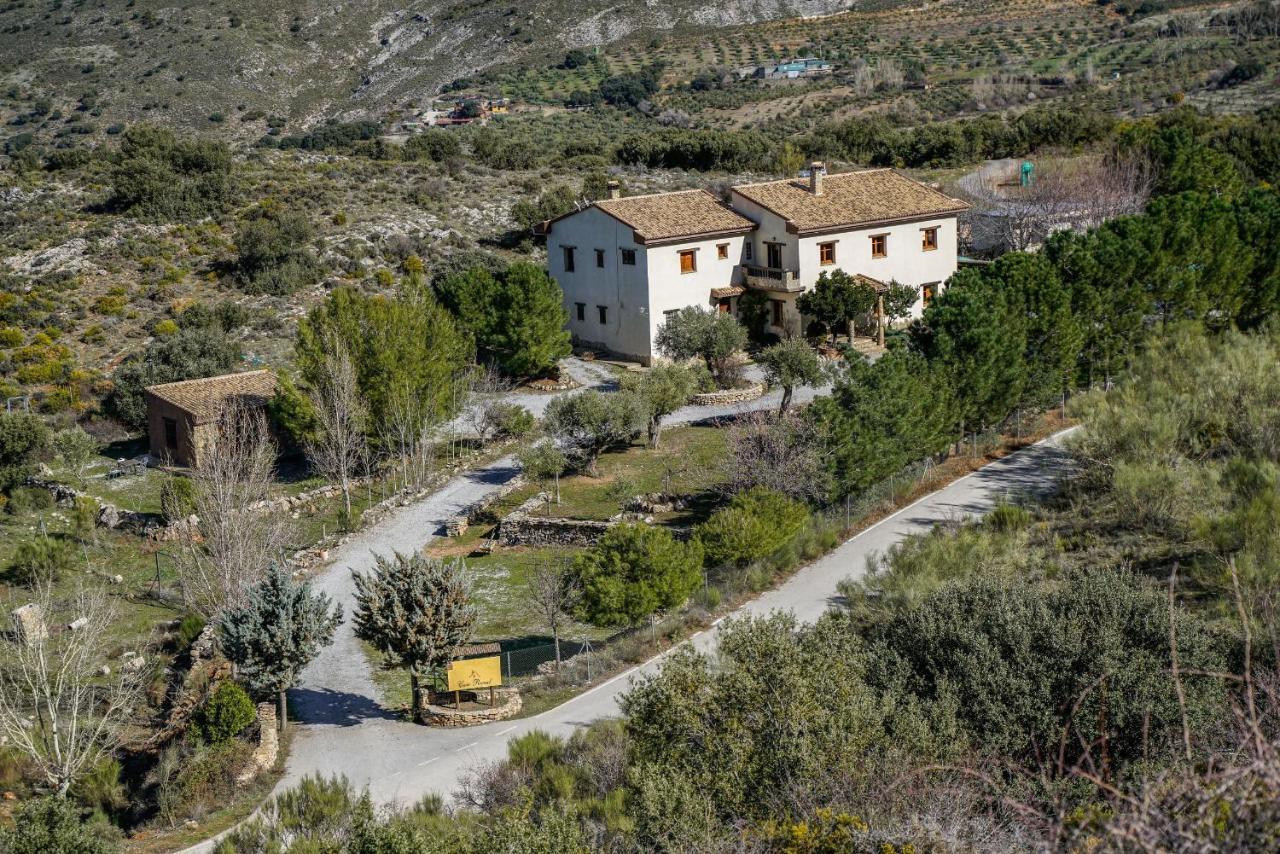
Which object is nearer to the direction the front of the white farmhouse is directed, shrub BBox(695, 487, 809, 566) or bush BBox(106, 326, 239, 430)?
the shrub

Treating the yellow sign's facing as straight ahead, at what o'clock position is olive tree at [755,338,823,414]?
The olive tree is roughly at 7 o'clock from the yellow sign.

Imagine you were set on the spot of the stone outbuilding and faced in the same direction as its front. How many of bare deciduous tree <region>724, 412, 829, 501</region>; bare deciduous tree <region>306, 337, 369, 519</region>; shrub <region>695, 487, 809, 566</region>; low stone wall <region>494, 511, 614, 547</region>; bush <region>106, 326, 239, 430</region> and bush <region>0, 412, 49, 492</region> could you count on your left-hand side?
4

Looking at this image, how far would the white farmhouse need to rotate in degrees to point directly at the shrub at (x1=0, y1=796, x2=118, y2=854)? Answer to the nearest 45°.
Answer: approximately 45° to its right

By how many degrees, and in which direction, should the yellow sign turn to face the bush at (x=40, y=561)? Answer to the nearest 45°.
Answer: approximately 135° to its right

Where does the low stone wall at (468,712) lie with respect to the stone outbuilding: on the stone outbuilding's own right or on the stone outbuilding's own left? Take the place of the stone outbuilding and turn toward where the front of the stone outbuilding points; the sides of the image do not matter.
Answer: on the stone outbuilding's own left

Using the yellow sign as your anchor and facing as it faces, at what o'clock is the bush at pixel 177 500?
The bush is roughly at 5 o'clock from the yellow sign.

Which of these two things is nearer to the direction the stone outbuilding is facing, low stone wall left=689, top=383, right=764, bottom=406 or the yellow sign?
the yellow sign

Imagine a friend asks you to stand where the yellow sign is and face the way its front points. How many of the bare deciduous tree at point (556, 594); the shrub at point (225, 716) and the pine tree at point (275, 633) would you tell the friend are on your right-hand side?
2

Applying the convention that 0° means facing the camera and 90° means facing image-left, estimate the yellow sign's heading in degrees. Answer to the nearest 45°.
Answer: approximately 0°

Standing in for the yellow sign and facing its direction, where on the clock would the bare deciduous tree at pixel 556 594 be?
The bare deciduous tree is roughly at 7 o'clock from the yellow sign.

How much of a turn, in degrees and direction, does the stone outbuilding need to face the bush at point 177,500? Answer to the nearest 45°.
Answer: approximately 45° to its left

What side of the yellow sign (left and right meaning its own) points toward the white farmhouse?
back

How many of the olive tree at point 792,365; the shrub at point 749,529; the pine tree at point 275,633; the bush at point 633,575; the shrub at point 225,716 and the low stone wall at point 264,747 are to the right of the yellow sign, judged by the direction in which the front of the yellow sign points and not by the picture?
3
